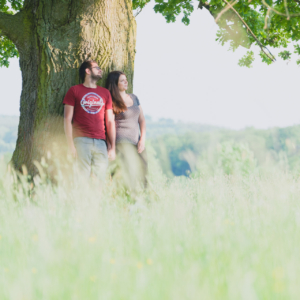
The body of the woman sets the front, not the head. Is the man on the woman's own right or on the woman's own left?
on the woman's own right

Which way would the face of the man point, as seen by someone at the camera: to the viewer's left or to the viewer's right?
to the viewer's right

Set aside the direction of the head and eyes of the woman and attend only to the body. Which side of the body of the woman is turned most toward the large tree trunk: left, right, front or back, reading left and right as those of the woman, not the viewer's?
back

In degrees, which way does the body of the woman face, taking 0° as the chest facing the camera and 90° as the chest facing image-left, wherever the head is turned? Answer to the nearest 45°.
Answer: approximately 315°
